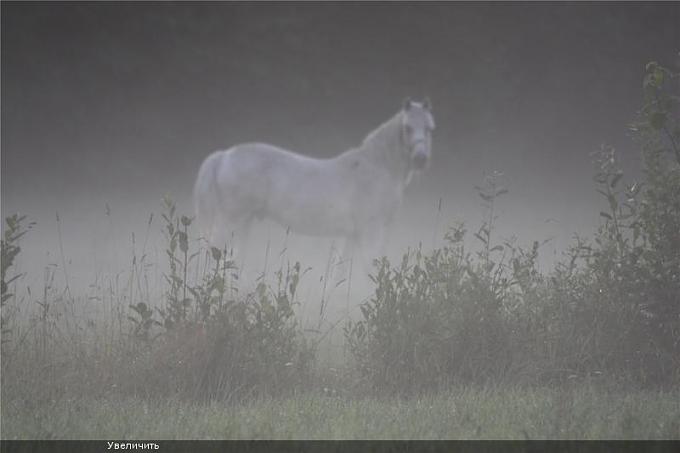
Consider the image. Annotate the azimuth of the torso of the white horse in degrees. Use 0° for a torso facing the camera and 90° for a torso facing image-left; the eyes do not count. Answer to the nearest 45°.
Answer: approximately 270°

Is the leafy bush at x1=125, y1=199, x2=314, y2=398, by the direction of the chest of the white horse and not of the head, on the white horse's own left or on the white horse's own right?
on the white horse's own right

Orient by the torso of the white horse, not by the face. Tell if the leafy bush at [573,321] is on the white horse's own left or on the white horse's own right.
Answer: on the white horse's own right
